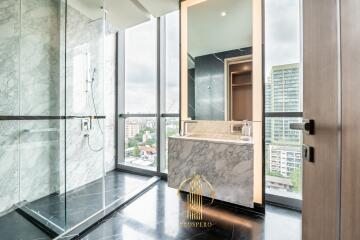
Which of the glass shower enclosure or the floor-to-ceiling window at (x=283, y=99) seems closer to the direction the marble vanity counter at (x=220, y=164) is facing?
the glass shower enclosure

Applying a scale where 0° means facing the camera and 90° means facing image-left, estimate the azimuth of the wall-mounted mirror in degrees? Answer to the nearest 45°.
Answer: approximately 45°

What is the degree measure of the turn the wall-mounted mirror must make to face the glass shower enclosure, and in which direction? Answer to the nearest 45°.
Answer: approximately 45° to its right

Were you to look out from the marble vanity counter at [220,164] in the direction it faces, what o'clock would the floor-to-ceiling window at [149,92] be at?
The floor-to-ceiling window is roughly at 3 o'clock from the marble vanity counter.

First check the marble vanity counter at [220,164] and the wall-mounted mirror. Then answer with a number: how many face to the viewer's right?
0

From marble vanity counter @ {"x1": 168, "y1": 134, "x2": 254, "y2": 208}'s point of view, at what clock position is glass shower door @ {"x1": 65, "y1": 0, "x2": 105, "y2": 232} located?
The glass shower door is roughly at 2 o'clock from the marble vanity counter.

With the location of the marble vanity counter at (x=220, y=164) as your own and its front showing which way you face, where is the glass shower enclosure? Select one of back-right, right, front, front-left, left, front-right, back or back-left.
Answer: front-right

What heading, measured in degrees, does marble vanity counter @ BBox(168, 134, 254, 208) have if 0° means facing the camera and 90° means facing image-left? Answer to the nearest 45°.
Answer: approximately 45°

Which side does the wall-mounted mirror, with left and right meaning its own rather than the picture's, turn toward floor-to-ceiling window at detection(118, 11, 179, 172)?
right
